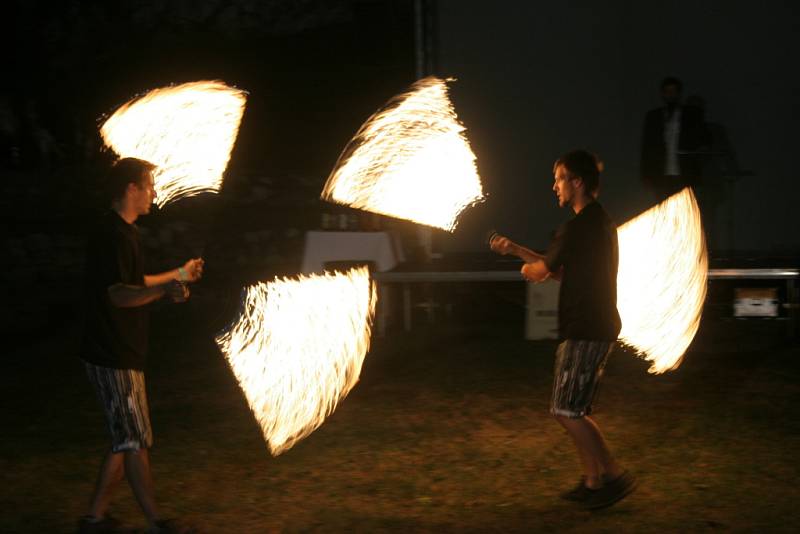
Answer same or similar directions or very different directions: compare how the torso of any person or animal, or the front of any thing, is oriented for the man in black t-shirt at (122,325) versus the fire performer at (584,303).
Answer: very different directions

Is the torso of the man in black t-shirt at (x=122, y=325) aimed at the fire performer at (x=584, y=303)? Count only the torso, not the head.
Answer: yes

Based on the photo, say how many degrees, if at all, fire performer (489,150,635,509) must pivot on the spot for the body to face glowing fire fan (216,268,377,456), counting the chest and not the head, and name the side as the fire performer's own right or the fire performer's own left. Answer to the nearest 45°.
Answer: approximately 45° to the fire performer's own right

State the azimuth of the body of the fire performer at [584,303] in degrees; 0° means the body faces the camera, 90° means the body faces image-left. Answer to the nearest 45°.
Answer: approximately 90°

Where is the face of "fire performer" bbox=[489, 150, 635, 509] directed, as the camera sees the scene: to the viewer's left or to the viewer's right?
to the viewer's left

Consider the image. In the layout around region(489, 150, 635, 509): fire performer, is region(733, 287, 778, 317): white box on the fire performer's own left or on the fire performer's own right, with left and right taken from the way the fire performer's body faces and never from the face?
on the fire performer's own right

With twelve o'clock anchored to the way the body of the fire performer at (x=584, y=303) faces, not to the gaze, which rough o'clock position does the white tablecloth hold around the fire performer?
The white tablecloth is roughly at 2 o'clock from the fire performer.

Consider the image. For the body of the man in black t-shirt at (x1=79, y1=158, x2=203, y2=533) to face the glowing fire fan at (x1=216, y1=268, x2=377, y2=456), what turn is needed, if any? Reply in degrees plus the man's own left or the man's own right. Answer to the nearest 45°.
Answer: approximately 45° to the man's own left

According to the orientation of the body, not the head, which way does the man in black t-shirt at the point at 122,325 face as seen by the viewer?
to the viewer's right

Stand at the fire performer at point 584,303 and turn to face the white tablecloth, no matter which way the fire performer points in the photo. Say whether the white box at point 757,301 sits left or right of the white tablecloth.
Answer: right

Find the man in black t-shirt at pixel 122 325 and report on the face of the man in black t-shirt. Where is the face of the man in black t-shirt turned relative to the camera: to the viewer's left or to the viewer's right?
to the viewer's right

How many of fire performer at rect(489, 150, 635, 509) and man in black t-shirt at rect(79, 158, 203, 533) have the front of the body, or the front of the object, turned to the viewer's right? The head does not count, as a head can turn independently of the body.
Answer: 1

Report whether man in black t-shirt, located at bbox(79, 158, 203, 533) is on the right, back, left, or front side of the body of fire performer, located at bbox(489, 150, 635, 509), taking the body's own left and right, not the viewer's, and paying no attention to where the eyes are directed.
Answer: front
